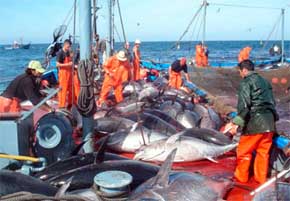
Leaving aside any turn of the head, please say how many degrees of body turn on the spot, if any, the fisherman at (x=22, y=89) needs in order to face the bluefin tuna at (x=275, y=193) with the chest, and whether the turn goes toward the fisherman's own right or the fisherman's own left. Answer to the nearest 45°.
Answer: approximately 45° to the fisherman's own right

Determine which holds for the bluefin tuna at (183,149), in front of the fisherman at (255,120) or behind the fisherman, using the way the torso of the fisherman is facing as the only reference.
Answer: in front

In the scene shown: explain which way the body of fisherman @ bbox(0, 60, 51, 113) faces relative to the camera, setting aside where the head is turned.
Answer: to the viewer's right

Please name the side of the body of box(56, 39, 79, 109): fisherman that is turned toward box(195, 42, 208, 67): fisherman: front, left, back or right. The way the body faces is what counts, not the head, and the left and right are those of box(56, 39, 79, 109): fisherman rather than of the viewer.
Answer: left

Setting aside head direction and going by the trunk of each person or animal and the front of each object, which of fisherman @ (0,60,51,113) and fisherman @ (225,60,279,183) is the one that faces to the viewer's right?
fisherman @ (0,60,51,113)
